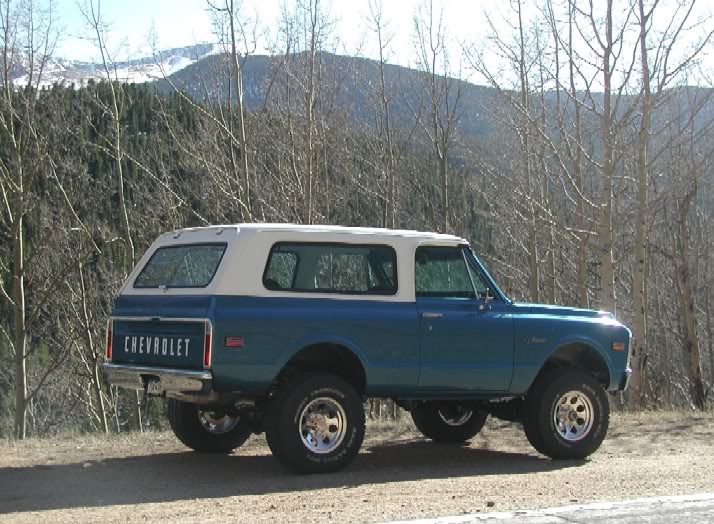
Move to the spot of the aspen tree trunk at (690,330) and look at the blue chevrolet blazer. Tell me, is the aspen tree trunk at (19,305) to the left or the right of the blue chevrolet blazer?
right

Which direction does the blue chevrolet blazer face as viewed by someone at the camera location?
facing away from the viewer and to the right of the viewer

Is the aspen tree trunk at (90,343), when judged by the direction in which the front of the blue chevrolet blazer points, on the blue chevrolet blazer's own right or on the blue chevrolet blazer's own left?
on the blue chevrolet blazer's own left

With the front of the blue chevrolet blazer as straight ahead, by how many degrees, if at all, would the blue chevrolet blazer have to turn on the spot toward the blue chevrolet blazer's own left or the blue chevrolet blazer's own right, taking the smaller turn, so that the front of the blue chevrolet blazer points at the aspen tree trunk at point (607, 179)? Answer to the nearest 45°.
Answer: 0° — it already faces it

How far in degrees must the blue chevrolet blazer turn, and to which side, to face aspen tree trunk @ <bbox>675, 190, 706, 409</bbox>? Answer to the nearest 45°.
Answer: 0° — it already faces it

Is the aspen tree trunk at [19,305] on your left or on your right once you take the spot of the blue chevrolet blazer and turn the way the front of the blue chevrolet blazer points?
on your left

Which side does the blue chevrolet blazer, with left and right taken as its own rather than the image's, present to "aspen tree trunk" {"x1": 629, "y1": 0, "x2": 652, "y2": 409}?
front
